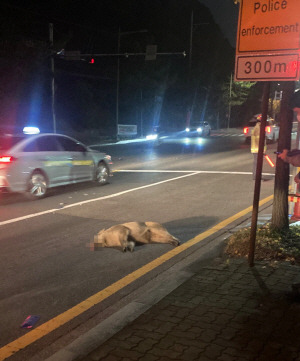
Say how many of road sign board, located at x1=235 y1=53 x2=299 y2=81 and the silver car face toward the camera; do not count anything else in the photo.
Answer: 1

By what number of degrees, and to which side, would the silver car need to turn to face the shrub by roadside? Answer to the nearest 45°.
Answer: approximately 90° to its right

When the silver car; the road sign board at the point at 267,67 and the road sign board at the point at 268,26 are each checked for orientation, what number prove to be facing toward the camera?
2

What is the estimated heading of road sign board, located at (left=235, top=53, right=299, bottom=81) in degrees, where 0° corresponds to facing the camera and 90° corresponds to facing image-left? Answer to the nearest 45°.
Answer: approximately 0°

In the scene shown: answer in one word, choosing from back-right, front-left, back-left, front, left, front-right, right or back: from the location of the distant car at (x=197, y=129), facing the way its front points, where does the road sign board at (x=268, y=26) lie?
front-left

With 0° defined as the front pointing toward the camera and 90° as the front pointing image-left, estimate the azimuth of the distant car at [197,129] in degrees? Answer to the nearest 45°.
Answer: approximately 45°

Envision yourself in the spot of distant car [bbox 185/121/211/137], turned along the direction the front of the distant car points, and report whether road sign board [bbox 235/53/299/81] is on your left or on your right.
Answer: on your left

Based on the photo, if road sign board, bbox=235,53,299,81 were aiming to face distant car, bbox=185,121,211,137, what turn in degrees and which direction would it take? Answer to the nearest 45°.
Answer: approximately 180°
